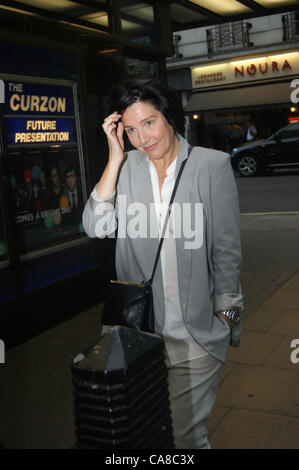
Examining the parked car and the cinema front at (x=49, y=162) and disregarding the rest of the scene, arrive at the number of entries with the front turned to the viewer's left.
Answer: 1

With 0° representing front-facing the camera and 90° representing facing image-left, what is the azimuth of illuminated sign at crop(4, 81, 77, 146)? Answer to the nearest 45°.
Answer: approximately 315°

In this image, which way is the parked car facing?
to the viewer's left

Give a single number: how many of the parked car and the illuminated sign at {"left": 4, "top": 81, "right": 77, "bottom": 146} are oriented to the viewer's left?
1

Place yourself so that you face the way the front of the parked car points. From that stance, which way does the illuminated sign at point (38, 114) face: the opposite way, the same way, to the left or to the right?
the opposite way

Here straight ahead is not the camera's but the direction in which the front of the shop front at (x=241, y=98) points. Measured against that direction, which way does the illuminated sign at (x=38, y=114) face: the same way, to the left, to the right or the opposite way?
to the left
